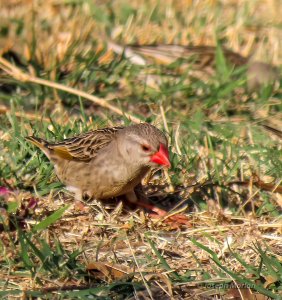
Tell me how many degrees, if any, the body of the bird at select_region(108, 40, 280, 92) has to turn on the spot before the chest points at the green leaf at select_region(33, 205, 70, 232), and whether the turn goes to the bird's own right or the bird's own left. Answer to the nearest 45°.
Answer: approximately 90° to the bird's own right

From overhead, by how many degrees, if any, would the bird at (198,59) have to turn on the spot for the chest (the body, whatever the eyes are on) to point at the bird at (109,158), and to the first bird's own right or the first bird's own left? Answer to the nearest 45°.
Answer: approximately 90° to the first bird's own right

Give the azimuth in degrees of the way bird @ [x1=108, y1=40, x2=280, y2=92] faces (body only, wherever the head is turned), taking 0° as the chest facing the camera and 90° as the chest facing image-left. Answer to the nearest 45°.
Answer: approximately 270°
